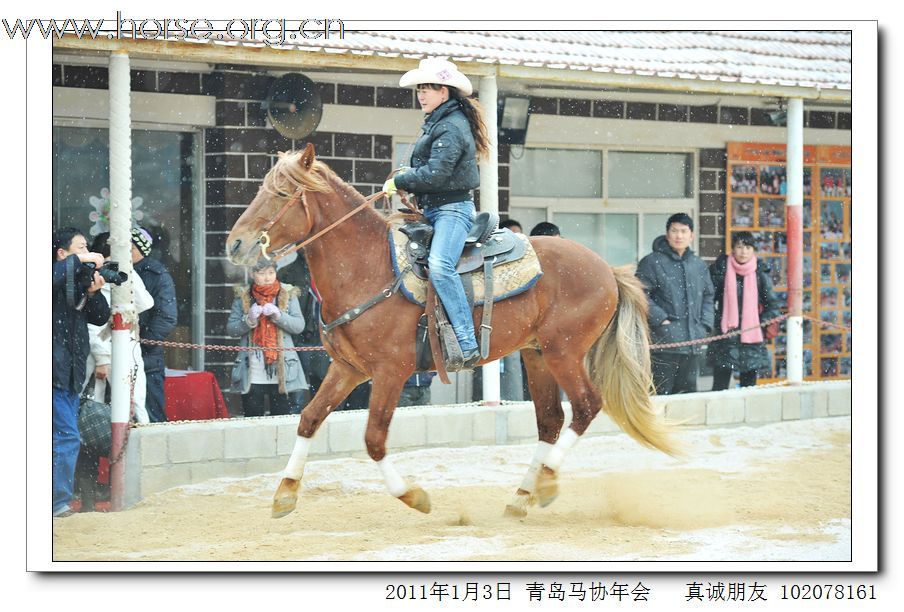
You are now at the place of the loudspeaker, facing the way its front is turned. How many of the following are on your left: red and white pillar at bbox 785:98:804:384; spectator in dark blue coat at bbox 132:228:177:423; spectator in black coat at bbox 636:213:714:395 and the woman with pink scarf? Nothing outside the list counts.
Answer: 3

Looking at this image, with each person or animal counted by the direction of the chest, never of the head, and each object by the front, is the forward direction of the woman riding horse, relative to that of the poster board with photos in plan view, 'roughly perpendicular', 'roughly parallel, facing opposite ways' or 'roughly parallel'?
roughly perpendicular

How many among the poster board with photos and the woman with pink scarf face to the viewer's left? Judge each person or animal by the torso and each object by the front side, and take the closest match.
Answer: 0

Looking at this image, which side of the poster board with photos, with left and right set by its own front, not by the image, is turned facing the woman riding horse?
front

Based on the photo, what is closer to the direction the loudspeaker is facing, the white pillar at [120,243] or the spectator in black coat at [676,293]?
the white pillar

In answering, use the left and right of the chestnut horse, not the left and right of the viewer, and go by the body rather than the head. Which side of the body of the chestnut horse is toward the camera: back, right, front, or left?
left

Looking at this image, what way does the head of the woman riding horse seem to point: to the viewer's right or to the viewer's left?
to the viewer's left

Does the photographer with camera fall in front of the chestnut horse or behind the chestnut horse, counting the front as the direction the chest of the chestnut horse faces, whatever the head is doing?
in front

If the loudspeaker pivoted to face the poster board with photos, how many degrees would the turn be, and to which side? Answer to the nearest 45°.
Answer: approximately 135° to its left

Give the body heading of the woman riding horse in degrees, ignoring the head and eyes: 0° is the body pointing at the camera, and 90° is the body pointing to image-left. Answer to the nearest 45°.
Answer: approximately 90°

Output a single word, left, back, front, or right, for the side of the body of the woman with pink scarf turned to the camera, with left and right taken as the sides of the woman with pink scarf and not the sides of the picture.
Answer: front
